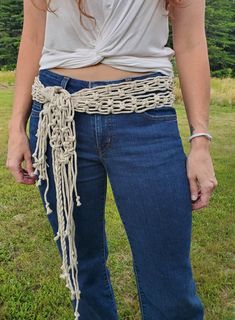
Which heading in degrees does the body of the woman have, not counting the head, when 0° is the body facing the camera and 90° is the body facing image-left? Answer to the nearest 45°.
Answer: approximately 0°
